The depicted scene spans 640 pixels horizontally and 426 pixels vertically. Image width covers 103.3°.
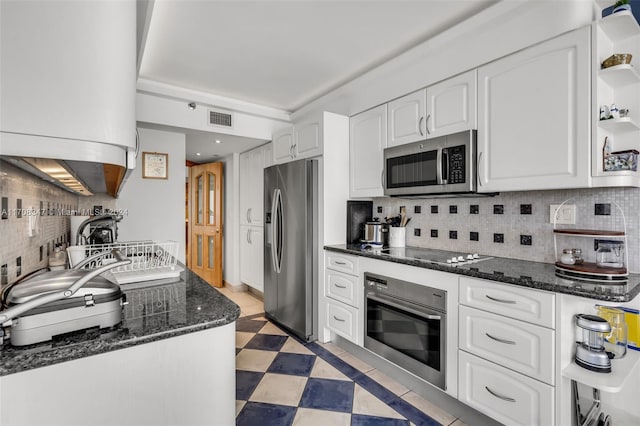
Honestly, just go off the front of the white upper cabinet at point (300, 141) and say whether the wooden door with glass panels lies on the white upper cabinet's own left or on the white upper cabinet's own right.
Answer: on the white upper cabinet's own right

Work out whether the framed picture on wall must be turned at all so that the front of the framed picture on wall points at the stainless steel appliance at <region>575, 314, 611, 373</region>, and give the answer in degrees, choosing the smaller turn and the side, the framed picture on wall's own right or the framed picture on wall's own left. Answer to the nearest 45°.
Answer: approximately 45° to the framed picture on wall's own left

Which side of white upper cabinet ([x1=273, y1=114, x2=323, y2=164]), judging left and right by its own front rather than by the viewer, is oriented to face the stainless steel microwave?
left

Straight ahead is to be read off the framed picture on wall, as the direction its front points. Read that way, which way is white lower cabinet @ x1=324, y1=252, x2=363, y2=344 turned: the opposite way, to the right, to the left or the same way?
to the right

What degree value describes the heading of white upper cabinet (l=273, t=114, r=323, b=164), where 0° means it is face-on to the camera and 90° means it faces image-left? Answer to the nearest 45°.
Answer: approximately 45°

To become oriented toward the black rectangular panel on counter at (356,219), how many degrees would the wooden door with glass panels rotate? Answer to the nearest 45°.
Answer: approximately 90° to its left
